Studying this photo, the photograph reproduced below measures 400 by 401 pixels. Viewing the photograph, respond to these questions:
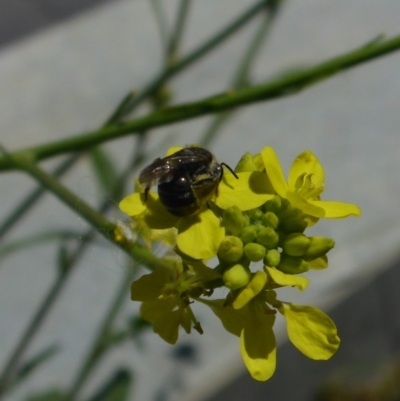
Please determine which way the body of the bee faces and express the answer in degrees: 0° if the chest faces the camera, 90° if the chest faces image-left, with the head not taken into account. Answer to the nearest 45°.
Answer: approximately 270°

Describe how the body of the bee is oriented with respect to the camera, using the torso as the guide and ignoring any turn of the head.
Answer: to the viewer's right
